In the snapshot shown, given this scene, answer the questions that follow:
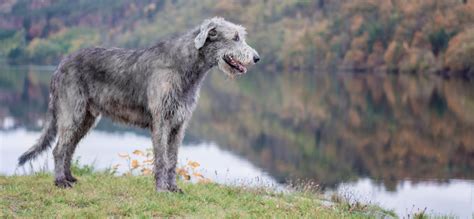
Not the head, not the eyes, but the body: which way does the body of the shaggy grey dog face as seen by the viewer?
to the viewer's right

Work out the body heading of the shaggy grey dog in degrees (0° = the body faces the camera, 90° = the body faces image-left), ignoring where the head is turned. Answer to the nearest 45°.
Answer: approximately 270°
